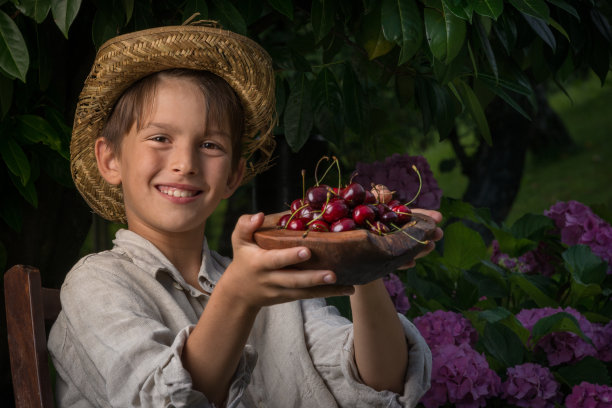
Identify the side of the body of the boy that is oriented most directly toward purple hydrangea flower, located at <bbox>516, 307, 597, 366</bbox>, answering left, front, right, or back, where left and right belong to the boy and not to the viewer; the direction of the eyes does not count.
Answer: left

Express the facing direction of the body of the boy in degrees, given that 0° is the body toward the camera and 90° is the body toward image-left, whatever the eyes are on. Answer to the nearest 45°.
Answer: approximately 315°

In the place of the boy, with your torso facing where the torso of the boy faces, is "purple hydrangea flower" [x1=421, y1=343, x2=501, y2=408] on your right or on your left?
on your left

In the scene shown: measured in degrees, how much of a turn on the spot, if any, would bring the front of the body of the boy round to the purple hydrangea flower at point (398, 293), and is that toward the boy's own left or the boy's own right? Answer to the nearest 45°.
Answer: approximately 90° to the boy's own left

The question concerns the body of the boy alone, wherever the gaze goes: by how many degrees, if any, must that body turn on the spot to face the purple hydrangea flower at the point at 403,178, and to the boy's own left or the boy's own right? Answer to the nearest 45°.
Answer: approximately 90° to the boy's own left

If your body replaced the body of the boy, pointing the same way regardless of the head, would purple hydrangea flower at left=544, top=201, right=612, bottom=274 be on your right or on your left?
on your left
